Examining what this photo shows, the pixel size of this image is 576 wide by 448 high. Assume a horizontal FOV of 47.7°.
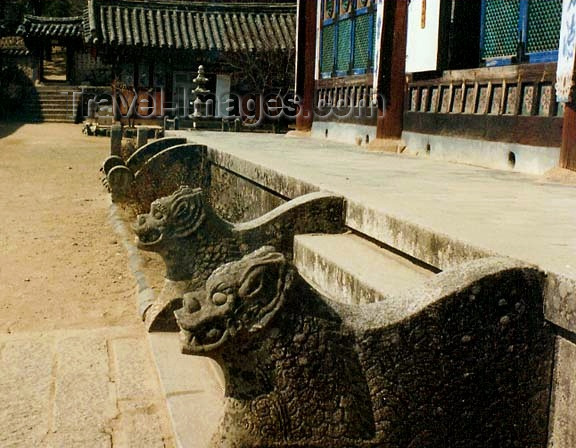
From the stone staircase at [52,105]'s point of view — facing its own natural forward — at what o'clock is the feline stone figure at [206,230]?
The feline stone figure is roughly at 12 o'clock from the stone staircase.

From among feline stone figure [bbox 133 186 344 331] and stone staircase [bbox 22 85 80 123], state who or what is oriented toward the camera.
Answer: the stone staircase

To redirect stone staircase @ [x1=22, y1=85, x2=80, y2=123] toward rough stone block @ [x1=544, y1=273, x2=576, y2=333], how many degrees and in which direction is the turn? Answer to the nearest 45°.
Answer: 0° — it already faces it

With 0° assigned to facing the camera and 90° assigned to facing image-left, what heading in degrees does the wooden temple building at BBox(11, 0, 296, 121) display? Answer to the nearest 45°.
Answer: approximately 0°

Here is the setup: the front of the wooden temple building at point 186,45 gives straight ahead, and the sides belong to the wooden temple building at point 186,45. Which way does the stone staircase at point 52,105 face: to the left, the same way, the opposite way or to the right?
the same way

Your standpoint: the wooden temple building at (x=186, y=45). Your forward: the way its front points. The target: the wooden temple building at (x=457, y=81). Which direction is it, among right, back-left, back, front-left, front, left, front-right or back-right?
front

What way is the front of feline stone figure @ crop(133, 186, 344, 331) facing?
to the viewer's left

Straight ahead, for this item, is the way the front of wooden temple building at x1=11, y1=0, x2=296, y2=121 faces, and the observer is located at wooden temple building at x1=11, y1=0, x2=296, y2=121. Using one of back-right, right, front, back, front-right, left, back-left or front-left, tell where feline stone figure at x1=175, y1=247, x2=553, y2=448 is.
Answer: front

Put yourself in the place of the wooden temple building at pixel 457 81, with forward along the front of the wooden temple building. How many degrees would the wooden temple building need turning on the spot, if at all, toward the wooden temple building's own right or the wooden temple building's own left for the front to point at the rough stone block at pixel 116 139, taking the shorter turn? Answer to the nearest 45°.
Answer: approximately 90° to the wooden temple building's own right

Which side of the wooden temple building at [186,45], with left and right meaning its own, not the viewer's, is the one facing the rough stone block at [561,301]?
front

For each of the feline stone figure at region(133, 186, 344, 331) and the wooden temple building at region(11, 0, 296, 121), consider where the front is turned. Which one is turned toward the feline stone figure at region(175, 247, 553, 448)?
the wooden temple building

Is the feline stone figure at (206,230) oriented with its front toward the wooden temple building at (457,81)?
no

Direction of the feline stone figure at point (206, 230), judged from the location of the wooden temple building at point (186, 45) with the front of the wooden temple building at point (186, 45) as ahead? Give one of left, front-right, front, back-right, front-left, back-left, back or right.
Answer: front

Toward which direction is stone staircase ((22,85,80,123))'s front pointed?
toward the camera

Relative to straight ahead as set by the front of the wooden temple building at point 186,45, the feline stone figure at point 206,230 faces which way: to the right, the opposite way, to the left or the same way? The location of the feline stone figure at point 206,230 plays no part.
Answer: to the right

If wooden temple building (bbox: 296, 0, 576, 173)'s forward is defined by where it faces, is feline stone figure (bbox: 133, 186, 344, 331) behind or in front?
in front
